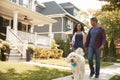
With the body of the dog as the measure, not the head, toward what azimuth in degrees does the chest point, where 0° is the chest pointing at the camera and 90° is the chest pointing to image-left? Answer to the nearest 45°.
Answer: approximately 45°

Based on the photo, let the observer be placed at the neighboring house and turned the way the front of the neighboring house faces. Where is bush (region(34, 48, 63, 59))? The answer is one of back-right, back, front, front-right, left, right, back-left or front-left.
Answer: front-right

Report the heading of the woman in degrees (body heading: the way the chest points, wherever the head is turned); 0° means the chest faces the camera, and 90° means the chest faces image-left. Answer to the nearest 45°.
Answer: approximately 0°

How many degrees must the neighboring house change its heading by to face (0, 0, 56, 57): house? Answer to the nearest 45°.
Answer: approximately 45° to its right

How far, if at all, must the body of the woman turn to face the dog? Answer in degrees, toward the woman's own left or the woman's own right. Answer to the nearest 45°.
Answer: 0° — they already face it

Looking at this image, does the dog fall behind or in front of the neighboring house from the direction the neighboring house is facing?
in front

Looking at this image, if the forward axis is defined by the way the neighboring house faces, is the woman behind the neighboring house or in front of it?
in front

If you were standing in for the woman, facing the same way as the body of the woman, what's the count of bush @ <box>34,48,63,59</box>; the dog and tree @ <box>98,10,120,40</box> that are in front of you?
1

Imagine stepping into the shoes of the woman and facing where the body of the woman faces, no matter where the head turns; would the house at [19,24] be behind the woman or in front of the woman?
behind

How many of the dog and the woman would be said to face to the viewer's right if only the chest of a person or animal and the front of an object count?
0

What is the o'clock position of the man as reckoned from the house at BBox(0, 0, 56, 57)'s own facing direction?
The man is roughly at 1 o'clock from the house.

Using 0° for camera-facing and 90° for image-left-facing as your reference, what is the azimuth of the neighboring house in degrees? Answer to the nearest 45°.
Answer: approximately 315°

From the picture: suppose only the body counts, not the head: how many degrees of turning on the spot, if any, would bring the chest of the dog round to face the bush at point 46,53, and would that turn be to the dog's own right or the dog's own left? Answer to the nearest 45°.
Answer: approximately 135° to the dog's own right

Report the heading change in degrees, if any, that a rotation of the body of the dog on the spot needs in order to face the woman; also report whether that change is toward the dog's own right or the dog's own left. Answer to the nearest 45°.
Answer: approximately 135° to the dog's own right

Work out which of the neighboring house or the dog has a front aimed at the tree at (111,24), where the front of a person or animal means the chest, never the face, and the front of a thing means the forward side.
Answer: the neighboring house
